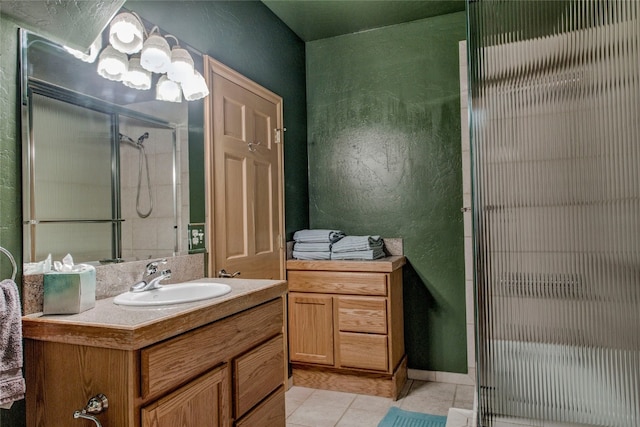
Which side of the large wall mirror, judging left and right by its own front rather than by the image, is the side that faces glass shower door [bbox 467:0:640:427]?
front

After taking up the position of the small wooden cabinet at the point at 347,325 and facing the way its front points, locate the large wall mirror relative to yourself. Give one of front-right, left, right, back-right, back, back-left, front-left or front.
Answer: front-right

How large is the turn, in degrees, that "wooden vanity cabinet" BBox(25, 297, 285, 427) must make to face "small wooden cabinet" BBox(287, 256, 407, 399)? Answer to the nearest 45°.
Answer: approximately 90° to its left

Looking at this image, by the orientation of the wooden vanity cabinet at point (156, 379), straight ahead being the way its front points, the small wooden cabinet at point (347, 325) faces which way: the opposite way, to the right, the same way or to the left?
to the right

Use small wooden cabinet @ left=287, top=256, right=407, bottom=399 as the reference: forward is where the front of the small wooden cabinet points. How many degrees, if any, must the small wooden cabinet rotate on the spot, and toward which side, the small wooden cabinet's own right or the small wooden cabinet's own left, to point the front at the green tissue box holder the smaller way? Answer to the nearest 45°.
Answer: approximately 45° to the small wooden cabinet's own right

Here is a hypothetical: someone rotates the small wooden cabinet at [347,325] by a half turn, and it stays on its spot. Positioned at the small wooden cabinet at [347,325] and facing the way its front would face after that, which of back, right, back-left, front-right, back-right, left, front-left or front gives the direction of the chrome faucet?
back-left

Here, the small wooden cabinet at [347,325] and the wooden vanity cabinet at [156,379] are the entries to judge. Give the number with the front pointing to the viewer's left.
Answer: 0

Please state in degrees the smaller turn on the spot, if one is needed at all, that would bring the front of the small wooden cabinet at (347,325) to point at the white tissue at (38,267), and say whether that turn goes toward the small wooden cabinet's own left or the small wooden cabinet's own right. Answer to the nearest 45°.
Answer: approximately 45° to the small wooden cabinet's own right

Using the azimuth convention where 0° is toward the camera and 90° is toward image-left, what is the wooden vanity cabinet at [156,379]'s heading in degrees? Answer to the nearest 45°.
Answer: approximately 315°
